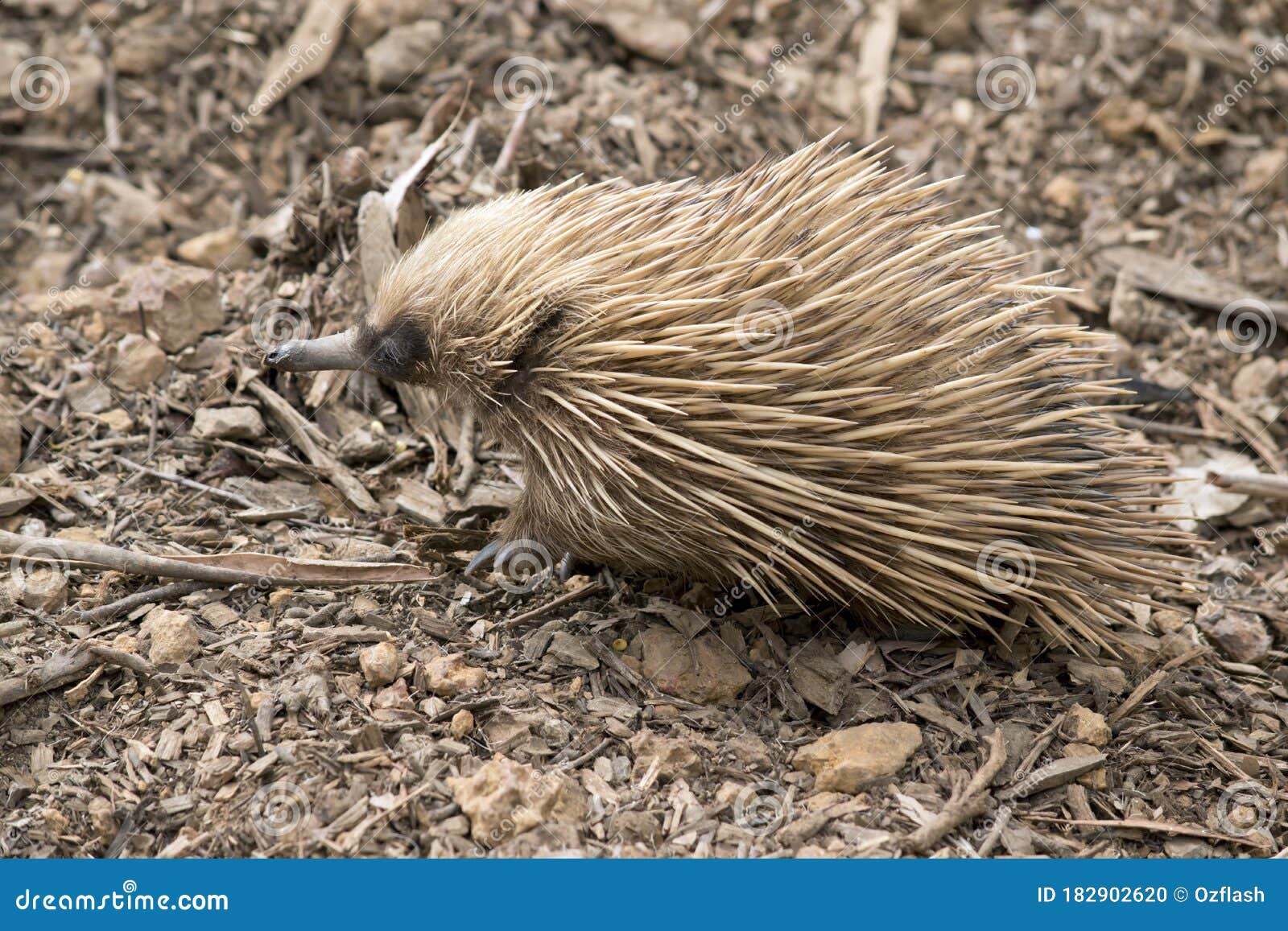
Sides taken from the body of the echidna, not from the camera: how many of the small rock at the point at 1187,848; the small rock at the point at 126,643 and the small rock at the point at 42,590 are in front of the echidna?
2

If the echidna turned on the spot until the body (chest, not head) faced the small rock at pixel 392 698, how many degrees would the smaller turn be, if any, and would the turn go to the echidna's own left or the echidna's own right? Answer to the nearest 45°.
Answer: approximately 45° to the echidna's own left

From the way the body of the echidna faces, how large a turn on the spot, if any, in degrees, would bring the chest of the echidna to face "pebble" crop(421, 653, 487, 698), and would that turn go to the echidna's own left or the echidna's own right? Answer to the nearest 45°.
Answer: approximately 45° to the echidna's own left

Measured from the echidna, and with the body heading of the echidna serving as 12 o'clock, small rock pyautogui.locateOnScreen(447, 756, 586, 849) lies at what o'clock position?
The small rock is roughly at 10 o'clock from the echidna.

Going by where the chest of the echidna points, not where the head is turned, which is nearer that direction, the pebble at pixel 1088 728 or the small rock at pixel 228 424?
the small rock

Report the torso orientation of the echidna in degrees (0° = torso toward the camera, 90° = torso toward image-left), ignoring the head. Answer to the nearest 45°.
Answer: approximately 90°

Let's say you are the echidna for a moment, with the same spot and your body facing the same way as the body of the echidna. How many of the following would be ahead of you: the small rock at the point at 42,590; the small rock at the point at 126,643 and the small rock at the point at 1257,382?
2

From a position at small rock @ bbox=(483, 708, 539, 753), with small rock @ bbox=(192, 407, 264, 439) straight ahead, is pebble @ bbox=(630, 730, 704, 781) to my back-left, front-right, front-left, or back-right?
back-right

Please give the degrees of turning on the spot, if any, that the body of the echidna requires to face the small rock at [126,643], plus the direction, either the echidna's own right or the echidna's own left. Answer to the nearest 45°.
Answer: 0° — it already faces it

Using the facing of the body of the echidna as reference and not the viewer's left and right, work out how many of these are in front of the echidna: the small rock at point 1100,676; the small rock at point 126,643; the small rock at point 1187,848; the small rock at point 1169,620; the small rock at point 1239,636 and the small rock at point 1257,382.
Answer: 1

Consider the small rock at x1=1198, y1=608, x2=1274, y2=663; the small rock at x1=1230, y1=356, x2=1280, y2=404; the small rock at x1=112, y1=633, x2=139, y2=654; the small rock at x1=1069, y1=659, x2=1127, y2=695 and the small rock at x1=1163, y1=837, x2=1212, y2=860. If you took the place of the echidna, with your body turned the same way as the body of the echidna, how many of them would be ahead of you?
1

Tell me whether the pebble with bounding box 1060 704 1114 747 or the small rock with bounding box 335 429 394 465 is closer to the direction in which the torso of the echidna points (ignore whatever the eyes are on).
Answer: the small rock

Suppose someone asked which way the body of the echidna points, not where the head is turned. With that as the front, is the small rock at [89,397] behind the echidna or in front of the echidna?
in front
